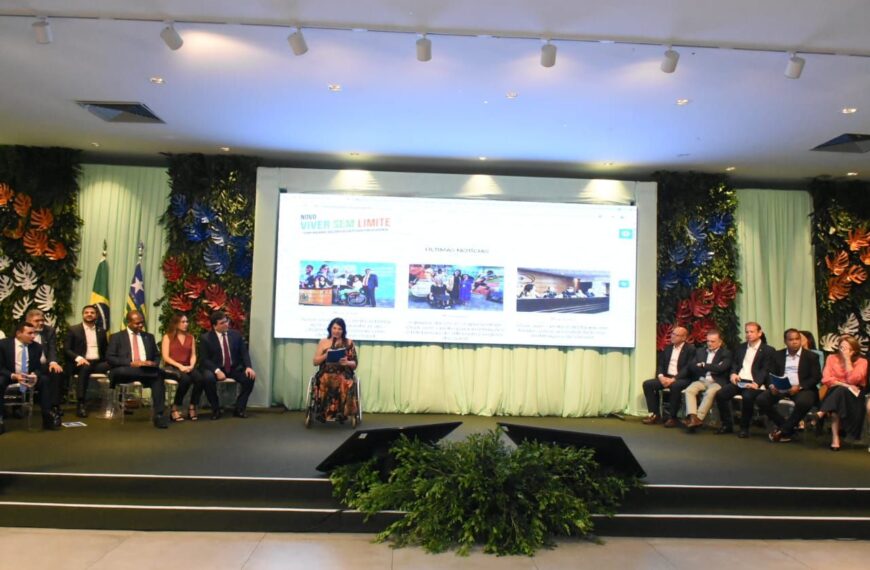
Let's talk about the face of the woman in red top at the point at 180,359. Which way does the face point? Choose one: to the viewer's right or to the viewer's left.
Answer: to the viewer's right

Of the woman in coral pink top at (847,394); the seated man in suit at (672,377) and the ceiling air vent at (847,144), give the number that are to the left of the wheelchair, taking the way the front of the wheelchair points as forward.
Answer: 3

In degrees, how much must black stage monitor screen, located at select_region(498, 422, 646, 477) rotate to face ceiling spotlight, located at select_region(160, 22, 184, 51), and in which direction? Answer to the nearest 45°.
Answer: approximately 135° to its left

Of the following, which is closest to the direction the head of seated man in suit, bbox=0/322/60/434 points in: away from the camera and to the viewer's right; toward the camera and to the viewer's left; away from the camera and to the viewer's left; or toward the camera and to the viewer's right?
toward the camera and to the viewer's right
